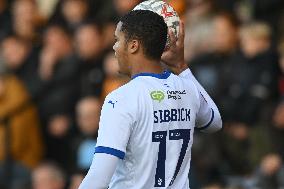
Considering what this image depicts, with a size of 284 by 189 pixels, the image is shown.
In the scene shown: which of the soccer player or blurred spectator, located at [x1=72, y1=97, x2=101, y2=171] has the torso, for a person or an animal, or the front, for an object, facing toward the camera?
the blurred spectator

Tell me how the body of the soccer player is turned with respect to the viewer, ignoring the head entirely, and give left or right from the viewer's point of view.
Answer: facing away from the viewer and to the left of the viewer

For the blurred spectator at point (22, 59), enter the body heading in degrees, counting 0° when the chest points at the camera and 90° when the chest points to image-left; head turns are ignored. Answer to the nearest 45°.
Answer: approximately 45°

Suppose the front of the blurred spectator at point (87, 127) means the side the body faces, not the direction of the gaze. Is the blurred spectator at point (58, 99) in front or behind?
behind

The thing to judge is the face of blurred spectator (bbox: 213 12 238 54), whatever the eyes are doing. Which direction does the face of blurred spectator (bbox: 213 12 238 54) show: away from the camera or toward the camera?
toward the camera

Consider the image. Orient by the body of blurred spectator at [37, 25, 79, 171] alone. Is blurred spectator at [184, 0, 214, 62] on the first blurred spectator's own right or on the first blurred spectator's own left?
on the first blurred spectator's own left

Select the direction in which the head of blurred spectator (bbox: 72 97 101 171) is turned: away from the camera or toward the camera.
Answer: toward the camera

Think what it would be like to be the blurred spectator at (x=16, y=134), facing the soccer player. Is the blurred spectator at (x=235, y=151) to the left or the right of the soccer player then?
left

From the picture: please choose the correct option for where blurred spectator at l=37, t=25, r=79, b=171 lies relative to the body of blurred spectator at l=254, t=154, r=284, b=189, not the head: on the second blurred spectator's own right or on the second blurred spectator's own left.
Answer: on the second blurred spectator's own right

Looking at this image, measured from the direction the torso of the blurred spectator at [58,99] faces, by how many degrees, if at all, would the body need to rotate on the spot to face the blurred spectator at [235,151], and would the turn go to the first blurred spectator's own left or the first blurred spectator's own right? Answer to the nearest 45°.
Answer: approximately 90° to the first blurred spectator's own left

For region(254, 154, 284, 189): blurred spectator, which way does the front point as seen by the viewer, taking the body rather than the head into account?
toward the camera

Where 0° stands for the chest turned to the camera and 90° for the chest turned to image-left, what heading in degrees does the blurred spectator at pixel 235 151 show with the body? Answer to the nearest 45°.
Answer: approximately 0°

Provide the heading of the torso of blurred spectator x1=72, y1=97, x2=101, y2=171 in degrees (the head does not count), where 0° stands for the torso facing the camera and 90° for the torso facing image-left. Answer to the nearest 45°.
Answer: approximately 0°

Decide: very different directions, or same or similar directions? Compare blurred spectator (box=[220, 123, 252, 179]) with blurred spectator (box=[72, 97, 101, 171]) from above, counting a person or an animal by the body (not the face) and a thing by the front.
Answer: same or similar directions

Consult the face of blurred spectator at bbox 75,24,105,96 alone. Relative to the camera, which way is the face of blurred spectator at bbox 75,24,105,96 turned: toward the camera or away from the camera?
toward the camera

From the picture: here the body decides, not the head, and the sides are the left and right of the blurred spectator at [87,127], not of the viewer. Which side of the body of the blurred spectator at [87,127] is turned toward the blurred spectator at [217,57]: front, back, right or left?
left
